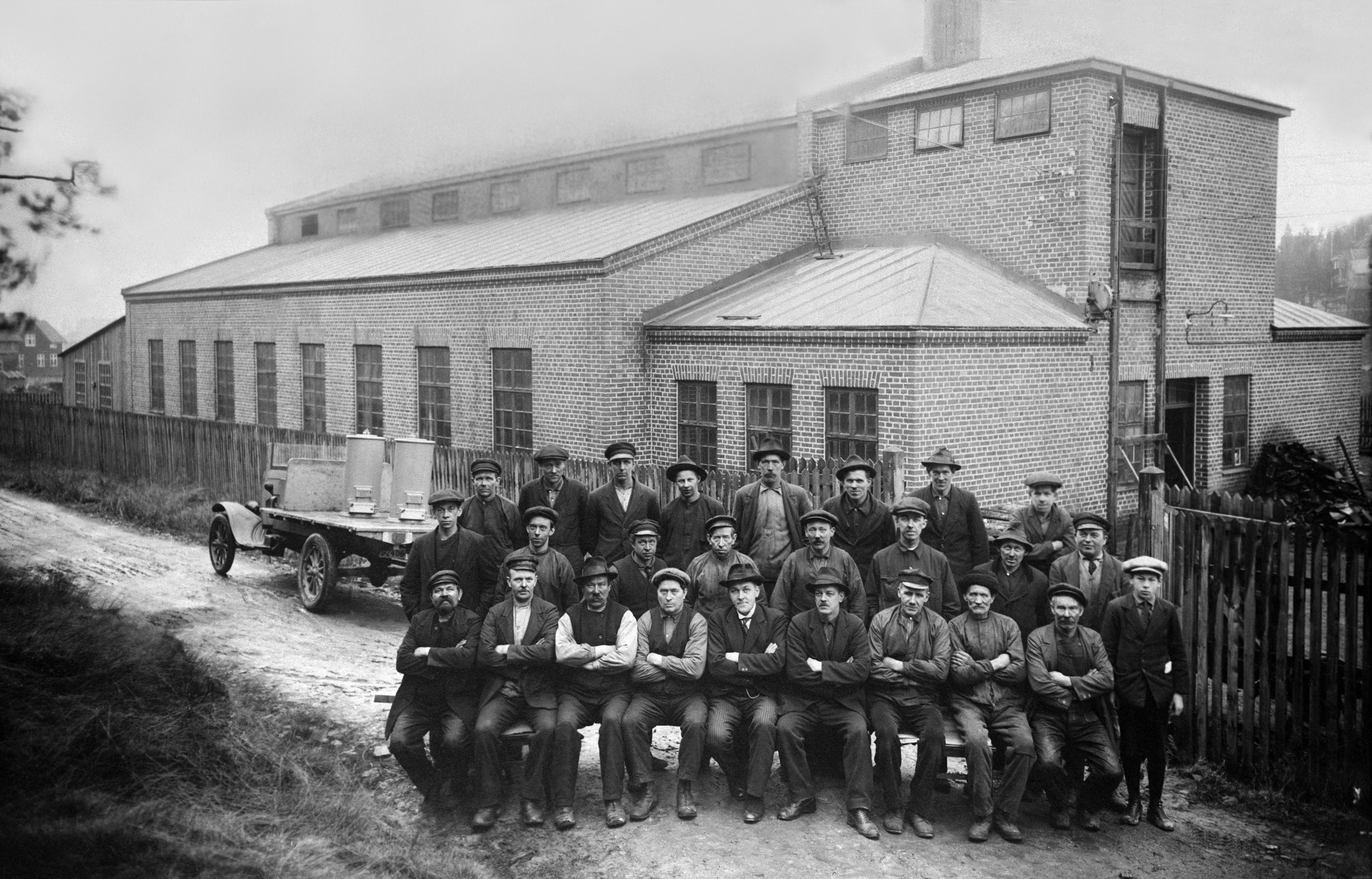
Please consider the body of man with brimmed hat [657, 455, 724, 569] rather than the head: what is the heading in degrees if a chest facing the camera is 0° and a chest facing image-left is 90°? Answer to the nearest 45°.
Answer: approximately 0°

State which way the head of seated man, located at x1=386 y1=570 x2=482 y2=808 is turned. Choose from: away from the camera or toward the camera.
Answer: toward the camera

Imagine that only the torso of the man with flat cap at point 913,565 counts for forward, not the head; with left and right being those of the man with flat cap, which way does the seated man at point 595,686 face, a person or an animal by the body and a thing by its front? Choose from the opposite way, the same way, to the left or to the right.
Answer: the same way

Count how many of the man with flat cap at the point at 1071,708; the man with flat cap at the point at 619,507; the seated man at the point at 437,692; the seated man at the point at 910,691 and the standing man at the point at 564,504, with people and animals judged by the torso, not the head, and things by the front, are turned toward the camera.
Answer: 5

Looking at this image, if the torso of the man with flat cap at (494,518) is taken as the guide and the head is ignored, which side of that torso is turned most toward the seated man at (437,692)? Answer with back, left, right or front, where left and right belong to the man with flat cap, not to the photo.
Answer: front

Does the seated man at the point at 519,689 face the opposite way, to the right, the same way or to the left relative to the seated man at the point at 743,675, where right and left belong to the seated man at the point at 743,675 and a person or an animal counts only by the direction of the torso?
the same way

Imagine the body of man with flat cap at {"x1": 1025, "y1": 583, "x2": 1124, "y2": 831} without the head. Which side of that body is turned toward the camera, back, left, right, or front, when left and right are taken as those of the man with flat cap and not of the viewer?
front

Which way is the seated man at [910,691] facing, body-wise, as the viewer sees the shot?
toward the camera

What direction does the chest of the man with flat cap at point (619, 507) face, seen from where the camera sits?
toward the camera

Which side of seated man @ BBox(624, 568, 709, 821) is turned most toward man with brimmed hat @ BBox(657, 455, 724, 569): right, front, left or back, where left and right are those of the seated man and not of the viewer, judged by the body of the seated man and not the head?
back

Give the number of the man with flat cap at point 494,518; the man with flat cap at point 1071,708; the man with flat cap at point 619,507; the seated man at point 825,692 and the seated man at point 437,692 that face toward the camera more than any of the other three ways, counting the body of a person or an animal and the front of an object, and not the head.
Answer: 5

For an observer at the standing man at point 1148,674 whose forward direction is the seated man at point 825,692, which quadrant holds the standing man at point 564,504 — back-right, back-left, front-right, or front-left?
front-right

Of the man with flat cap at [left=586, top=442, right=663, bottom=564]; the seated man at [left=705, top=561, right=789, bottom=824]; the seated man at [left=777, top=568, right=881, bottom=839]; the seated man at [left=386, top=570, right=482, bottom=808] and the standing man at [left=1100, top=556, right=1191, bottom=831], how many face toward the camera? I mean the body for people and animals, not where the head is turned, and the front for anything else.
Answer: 5

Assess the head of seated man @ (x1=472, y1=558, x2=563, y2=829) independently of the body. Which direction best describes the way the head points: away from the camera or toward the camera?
toward the camera

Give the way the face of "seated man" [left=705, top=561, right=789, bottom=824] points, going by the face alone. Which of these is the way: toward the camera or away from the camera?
toward the camera

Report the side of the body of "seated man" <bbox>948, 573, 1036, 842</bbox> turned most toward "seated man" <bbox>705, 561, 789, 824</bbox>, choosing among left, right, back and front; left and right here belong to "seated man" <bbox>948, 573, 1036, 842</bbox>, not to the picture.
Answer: right

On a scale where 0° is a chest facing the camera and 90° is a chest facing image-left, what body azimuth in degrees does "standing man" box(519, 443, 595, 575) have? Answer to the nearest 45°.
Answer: approximately 0°
